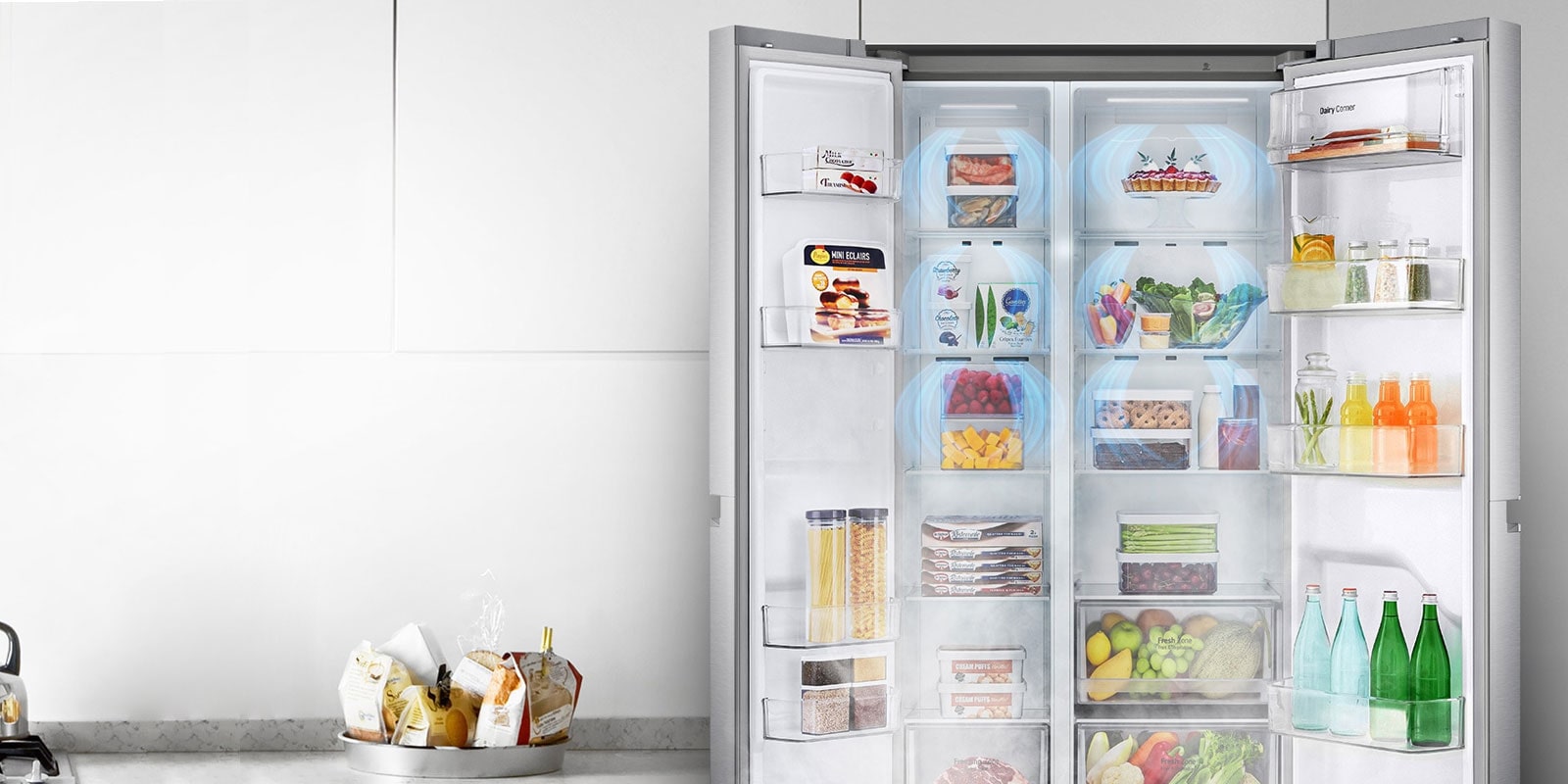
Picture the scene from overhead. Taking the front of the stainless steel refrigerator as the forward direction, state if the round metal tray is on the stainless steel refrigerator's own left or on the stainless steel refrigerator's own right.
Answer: on the stainless steel refrigerator's own right

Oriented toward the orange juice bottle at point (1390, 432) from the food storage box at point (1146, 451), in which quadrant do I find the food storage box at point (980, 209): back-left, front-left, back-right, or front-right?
back-right

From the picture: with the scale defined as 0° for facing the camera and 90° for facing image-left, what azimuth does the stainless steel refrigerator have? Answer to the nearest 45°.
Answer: approximately 0°
